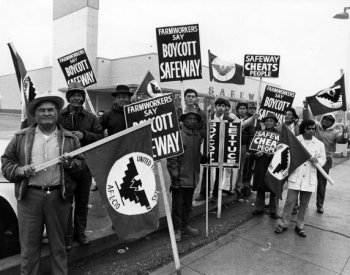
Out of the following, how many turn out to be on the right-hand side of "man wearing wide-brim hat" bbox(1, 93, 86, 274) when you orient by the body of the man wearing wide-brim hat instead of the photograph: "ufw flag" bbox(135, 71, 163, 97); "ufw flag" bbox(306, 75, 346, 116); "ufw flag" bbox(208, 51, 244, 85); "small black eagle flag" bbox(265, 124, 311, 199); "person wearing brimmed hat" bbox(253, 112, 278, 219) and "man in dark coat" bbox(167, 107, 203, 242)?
0

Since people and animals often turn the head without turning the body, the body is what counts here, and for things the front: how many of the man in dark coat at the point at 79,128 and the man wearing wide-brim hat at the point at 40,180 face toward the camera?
2

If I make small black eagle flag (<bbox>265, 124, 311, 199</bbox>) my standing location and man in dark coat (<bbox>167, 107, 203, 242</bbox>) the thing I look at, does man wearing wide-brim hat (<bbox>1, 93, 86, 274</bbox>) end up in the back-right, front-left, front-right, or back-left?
front-left

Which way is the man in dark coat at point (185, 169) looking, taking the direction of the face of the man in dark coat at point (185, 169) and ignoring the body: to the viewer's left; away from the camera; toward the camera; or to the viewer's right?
toward the camera

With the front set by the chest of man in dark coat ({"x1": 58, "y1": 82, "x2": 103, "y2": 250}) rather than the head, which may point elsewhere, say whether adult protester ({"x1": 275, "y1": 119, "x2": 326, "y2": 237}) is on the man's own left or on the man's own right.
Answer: on the man's own left

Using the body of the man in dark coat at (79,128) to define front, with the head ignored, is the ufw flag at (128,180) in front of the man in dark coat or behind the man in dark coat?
in front

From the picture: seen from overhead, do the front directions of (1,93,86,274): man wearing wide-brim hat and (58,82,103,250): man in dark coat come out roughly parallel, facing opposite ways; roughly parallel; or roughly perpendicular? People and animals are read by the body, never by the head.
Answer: roughly parallel

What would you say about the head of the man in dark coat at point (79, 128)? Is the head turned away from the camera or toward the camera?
toward the camera

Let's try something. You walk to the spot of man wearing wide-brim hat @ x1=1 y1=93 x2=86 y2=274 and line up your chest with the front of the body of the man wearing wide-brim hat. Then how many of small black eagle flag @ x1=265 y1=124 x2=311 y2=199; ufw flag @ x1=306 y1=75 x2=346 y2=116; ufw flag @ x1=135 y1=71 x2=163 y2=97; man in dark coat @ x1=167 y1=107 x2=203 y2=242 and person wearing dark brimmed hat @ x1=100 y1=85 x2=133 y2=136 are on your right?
0

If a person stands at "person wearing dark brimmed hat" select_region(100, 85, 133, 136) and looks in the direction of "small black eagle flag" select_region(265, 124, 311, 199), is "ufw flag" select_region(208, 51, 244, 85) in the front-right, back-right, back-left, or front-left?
front-left

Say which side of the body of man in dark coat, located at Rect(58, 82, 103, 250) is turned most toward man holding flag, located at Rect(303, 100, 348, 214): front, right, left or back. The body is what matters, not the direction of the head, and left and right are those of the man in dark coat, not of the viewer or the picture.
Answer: left

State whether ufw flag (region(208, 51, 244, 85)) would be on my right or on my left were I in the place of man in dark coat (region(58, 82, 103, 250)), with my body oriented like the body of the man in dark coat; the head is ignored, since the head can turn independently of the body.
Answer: on my left

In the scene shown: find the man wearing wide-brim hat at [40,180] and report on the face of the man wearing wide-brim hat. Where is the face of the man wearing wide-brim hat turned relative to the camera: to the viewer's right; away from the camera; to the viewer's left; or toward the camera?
toward the camera

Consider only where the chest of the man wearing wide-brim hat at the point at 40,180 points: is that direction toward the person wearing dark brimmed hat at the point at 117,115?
no

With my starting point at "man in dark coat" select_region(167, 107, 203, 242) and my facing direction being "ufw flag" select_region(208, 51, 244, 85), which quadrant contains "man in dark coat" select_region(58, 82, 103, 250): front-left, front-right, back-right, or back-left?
back-left

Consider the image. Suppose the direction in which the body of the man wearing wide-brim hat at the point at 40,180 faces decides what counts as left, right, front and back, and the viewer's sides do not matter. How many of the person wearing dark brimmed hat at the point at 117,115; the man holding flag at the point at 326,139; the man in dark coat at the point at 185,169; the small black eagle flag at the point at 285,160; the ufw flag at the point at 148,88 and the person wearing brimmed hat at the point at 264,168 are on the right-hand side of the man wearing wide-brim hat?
0

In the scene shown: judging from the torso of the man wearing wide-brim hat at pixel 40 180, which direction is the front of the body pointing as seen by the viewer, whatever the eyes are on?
toward the camera

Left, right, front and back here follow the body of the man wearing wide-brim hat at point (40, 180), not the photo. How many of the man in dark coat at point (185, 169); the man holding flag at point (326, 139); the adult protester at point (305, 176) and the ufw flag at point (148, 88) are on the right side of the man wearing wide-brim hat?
0

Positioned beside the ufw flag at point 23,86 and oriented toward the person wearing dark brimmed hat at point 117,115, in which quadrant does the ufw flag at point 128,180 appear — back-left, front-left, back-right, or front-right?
front-right

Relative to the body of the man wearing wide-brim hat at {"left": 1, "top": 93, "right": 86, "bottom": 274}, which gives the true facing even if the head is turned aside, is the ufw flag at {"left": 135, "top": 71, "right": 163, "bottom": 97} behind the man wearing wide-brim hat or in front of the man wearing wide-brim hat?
behind
